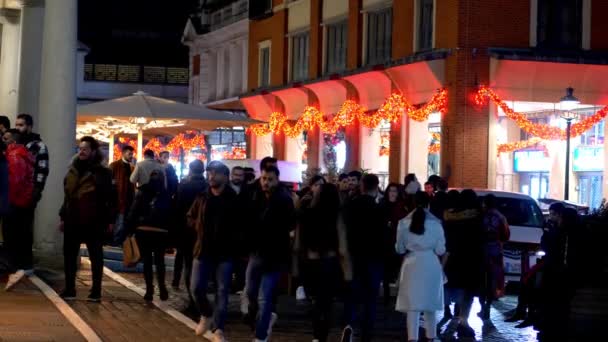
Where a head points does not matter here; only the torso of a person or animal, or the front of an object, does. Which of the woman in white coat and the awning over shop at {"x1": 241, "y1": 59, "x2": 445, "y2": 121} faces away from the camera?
the woman in white coat

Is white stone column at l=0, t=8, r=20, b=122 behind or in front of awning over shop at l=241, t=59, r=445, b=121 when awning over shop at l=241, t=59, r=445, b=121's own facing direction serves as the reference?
in front

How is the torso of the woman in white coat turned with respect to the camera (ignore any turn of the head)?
away from the camera

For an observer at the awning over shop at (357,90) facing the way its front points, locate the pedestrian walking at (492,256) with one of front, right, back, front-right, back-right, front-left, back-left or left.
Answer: front-left

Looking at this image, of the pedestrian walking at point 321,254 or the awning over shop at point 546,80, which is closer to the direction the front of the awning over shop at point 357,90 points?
the pedestrian walking

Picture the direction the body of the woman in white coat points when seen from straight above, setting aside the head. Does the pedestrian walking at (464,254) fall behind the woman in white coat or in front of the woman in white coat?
in front

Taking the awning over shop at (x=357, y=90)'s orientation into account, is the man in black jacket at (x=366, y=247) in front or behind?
in front

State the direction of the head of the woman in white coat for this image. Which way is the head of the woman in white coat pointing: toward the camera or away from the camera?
away from the camera

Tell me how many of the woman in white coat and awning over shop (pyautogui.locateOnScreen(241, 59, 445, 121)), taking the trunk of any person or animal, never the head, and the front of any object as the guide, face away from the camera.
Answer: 1
